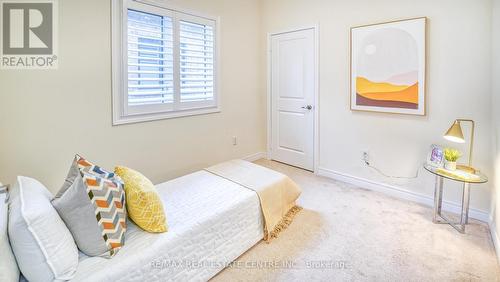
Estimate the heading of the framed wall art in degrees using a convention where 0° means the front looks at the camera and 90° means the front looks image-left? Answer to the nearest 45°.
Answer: approximately 45°

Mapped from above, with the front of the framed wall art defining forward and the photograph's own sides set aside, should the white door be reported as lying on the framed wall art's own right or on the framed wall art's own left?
on the framed wall art's own right

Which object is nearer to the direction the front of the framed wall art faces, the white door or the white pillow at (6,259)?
the white pillow

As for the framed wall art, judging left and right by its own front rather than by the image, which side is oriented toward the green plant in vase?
left

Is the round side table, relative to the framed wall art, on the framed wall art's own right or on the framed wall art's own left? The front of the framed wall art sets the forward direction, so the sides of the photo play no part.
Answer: on the framed wall art's own left
